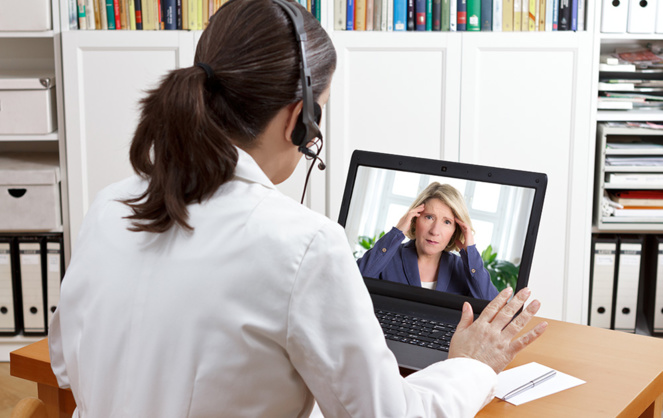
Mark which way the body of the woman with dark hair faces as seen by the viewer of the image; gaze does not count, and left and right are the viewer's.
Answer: facing away from the viewer and to the right of the viewer

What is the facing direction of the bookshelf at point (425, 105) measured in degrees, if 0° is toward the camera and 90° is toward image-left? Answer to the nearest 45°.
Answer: approximately 0°

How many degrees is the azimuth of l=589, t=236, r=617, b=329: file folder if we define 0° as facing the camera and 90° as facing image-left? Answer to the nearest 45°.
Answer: approximately 0°

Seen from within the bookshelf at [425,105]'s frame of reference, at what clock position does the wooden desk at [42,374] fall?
The wooden desk is roughly at 1 o'clock from the bookshelf.

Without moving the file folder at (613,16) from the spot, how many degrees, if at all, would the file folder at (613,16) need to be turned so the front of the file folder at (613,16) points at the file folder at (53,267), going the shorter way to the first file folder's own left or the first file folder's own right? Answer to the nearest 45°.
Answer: approximately 90° to the first file folder's own right

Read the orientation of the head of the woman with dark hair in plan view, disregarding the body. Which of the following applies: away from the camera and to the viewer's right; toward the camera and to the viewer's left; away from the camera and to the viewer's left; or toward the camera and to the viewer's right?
away from the camera and to the viewer's right

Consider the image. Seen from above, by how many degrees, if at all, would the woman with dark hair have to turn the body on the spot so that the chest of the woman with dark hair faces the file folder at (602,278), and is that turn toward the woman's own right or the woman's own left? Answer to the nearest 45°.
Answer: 0° — they already face it

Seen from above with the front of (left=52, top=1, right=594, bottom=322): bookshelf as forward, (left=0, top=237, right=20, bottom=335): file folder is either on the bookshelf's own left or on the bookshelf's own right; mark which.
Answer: on the bookshelf's own right
